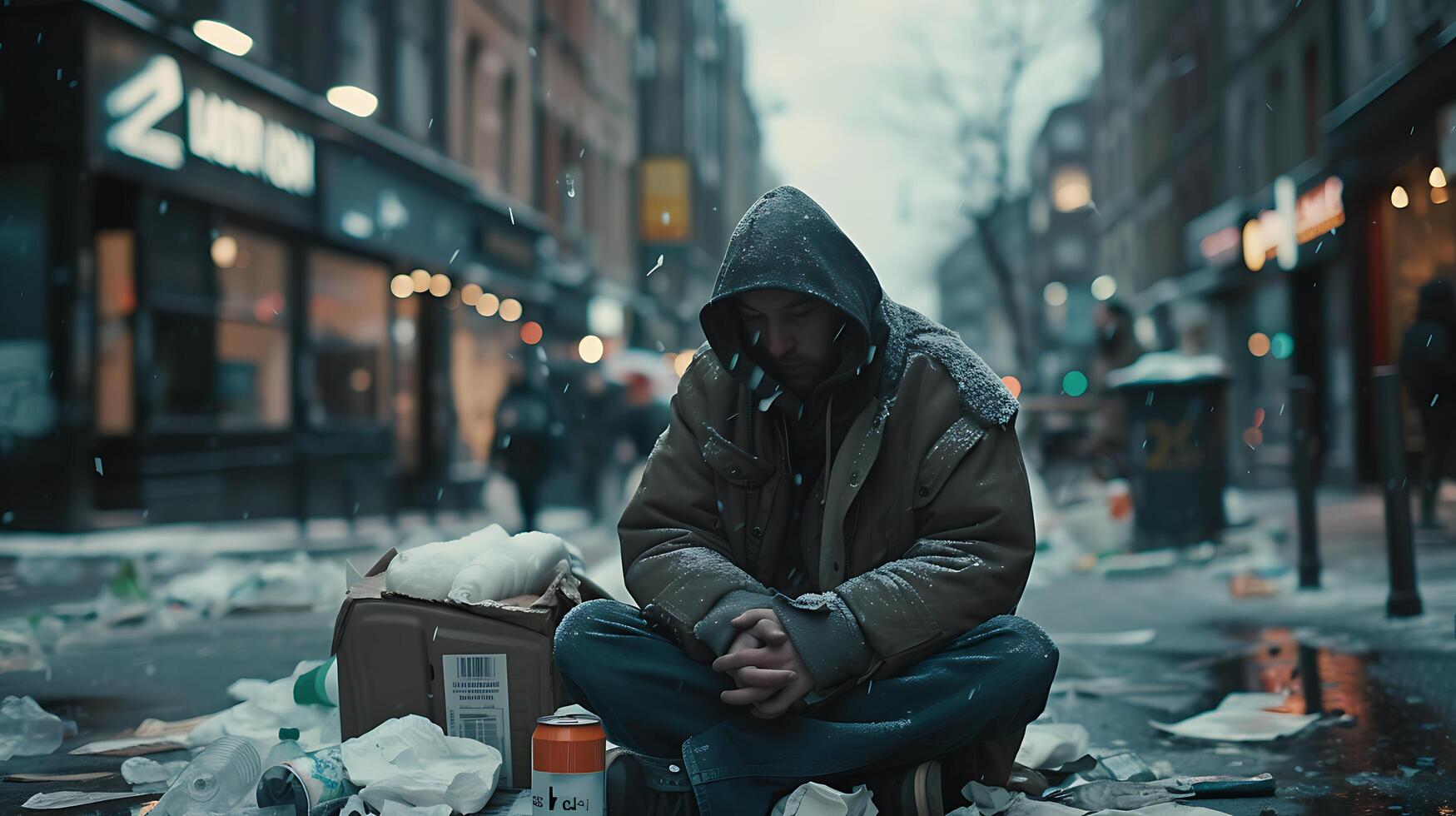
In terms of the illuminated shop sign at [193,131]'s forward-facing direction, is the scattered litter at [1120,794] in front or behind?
in front

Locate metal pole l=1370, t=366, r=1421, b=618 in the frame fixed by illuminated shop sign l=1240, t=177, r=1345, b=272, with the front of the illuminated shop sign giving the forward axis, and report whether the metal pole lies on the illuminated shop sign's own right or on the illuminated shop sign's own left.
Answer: on the illuminated shop sign's own left

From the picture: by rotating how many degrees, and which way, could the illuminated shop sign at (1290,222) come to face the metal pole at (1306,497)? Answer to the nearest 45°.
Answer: approximately 45° to its left

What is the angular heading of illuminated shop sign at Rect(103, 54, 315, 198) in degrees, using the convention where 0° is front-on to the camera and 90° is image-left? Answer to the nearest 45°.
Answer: approximately 315°

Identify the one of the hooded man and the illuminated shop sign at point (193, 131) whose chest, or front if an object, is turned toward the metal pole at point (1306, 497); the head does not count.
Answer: the illuminated shop sign

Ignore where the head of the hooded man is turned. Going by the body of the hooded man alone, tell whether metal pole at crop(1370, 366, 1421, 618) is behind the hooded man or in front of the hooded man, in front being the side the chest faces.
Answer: behind

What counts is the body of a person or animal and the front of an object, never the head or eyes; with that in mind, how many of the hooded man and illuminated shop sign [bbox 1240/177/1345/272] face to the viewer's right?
0

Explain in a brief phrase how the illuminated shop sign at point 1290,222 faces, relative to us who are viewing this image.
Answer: facing the viewer and to the left of the viewer

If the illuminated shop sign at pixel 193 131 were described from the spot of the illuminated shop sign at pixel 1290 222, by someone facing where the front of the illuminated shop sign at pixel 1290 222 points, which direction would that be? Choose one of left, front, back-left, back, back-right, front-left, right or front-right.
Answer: front

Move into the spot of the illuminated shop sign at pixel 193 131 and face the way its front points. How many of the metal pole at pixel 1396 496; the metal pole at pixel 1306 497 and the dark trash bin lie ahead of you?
3

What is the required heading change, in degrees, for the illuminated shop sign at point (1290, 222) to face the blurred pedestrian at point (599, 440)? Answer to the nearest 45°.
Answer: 0° — it already faces them

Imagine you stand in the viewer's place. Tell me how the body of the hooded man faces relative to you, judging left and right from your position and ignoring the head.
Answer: facing the viewer

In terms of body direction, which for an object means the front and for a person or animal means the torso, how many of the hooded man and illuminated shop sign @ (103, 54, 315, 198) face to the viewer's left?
0

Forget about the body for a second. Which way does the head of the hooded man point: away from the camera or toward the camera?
toward the camera
